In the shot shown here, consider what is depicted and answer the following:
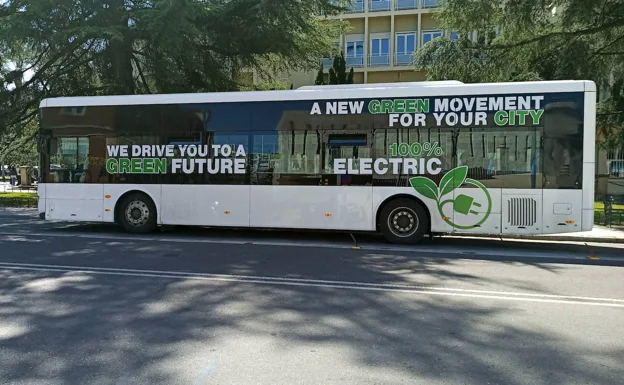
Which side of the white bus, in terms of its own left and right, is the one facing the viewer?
left

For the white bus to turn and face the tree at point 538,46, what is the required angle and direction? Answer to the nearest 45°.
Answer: approximately 135° to its right

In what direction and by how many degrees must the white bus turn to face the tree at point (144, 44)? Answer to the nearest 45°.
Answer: approximately 45° to its right
